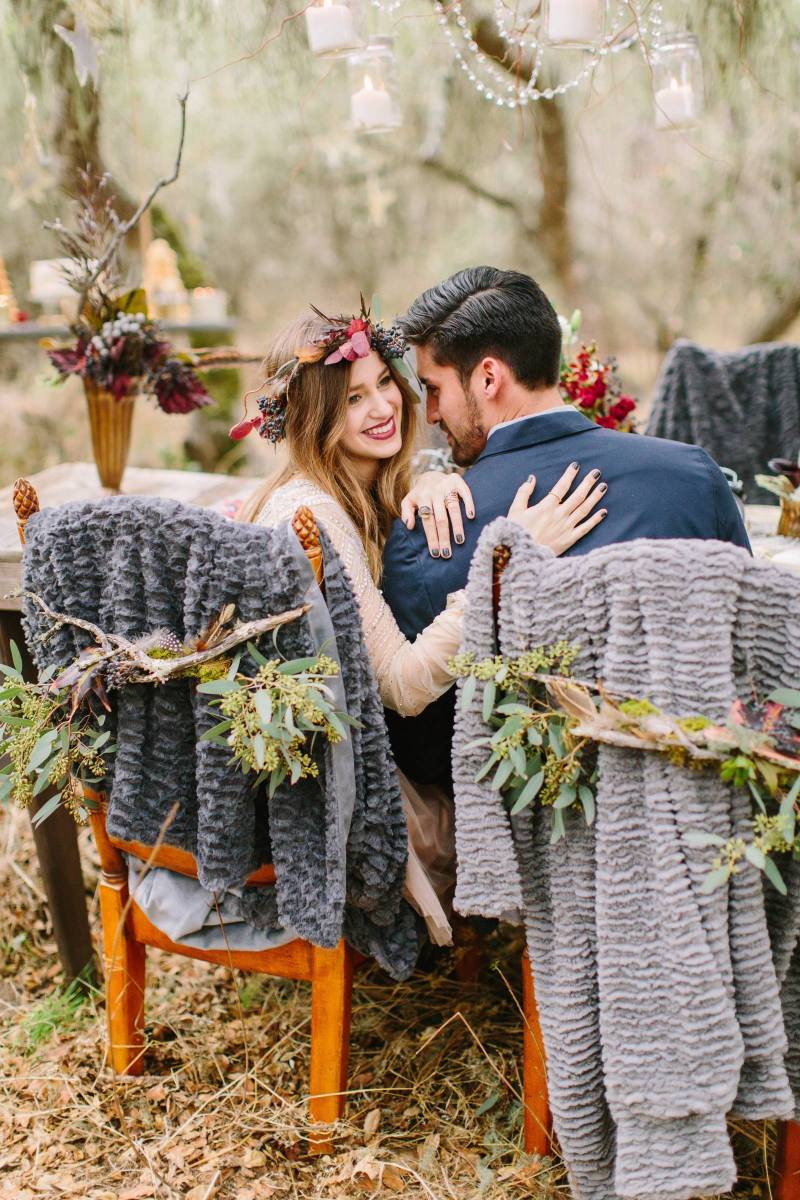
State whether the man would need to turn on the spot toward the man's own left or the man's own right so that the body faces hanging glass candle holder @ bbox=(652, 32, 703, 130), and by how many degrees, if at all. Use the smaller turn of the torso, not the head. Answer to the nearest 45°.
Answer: approximately 45° to the man's own right

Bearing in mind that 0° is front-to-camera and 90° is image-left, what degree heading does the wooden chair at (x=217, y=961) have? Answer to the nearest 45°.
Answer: approximately 225°

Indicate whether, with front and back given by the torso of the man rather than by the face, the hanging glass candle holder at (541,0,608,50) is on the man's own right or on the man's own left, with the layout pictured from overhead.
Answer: on the man's own right

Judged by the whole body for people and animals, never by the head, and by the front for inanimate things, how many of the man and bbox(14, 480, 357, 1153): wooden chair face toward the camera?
0

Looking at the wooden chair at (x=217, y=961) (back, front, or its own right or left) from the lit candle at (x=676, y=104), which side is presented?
front

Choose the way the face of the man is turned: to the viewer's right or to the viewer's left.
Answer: to the viewer's left

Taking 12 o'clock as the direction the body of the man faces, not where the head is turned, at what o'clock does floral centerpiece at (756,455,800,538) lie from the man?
The floral centerpiece is roughly at 3 o'clock from the man.

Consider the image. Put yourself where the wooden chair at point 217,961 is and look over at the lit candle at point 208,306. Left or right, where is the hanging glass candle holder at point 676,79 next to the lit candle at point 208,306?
right

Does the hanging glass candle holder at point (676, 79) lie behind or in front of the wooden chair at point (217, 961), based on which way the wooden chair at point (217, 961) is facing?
in front

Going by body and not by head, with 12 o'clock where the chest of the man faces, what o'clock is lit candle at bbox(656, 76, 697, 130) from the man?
The lit candle is roughly at 2 o'clock from the man.

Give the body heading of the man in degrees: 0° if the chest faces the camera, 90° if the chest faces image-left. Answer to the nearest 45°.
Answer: approximately 135°

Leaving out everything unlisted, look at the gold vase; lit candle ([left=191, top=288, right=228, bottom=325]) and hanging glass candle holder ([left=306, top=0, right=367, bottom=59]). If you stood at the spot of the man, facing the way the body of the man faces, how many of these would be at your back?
0

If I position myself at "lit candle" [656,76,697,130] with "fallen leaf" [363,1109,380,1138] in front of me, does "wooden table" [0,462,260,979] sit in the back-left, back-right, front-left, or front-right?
front-right

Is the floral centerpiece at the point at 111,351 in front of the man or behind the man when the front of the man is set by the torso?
in front
